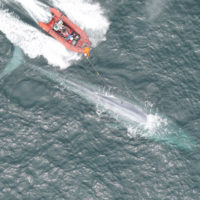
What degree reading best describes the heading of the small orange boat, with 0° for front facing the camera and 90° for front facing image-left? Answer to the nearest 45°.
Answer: approximately 315°
